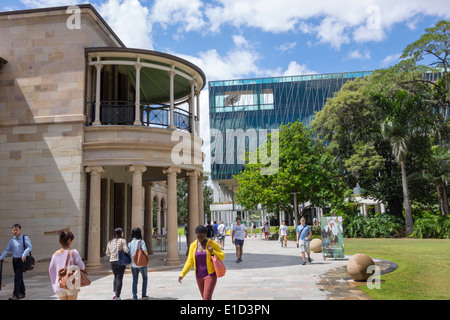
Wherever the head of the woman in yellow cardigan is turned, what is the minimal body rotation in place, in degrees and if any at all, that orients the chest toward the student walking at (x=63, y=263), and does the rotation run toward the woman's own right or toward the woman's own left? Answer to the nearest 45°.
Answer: approximately 90° to the woman's own right

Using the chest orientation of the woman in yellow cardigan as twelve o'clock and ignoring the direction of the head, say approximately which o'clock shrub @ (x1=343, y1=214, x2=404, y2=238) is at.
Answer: The shrub is roughly at 7 o'clock from the woman in yellow cardigan.

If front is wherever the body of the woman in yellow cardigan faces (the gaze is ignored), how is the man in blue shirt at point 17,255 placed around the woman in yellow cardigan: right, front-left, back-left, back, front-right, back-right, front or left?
back-right

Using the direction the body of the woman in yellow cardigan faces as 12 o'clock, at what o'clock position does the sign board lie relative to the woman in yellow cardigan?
The sign board is roughly at 7 o'clock from the woman in yellow cardigan.

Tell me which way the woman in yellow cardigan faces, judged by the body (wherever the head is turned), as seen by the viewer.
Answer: toward the camera

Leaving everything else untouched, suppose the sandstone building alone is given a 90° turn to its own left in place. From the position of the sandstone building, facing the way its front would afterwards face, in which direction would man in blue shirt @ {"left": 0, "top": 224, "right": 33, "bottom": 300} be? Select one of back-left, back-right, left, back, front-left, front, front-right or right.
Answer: back

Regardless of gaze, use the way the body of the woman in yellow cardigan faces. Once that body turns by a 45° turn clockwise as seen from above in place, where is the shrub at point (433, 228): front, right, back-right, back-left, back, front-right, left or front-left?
back
